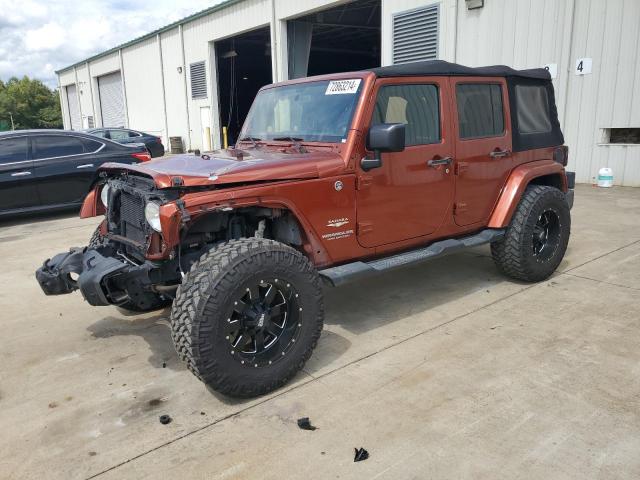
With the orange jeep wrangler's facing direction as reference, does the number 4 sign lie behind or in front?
behind

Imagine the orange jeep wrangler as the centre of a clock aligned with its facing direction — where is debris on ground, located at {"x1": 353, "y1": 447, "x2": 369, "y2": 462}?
The debris on ground is roughly at 10 o'clock from the orange jeep wrangler.

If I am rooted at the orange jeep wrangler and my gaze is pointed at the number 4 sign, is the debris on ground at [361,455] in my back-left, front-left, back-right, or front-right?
back-right

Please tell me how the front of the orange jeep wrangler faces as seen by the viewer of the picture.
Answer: facing the viewer and to the left of the viewer

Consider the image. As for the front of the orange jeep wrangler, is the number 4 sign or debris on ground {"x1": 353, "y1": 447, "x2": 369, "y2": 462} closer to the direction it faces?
the debris on ground

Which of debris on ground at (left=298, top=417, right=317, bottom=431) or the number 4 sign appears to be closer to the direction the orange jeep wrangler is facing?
the debris on ground

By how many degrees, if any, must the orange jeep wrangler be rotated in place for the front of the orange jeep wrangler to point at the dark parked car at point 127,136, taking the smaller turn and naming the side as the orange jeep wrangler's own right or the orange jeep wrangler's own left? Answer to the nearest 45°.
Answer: approximately 90° to the orange jeep wrangler's own right

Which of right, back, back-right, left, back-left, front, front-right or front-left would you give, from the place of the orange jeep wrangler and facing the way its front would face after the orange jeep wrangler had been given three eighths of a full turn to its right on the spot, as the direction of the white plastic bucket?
front-right
